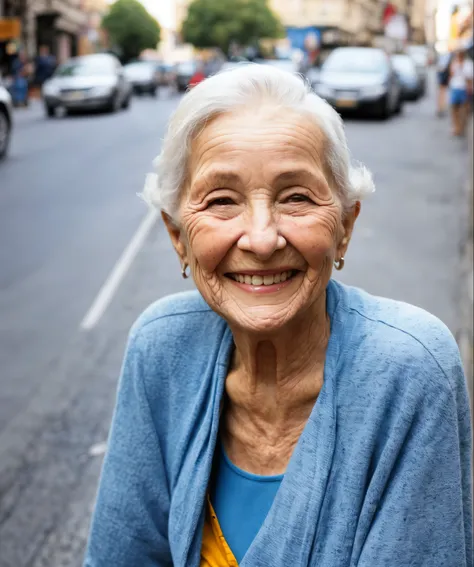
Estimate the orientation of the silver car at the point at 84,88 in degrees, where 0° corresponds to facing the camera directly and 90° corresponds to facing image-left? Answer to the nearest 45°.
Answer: approximately 45°

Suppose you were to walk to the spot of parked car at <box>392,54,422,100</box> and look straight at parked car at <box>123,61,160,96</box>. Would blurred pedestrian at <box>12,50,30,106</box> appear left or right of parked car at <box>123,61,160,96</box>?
left

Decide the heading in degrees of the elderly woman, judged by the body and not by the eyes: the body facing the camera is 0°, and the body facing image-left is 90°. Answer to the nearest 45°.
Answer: approximately 0°

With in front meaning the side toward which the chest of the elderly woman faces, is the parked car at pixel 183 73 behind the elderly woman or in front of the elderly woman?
behind

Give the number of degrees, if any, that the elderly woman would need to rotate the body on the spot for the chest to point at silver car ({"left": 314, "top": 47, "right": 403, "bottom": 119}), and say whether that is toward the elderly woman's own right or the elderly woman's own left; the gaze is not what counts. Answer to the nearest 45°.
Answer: approximately 180°

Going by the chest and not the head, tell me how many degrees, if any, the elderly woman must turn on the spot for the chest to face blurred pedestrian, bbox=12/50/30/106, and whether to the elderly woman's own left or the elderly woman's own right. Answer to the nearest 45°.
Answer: approximately 180°

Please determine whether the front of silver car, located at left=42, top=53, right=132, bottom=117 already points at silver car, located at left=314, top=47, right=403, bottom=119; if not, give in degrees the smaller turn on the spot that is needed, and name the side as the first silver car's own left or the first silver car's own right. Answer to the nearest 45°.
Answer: approximately 90° to the first silver car's own left

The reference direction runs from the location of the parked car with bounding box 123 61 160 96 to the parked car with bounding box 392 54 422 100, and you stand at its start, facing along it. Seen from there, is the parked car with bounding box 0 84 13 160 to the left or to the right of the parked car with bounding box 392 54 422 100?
right

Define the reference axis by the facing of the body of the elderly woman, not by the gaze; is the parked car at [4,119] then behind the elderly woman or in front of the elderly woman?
behind

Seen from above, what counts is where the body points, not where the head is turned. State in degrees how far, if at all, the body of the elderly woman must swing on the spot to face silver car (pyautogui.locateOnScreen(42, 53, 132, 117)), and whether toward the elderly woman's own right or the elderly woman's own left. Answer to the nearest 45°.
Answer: approximately 180°
